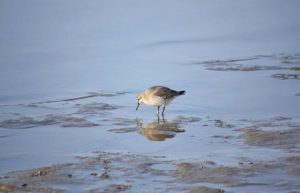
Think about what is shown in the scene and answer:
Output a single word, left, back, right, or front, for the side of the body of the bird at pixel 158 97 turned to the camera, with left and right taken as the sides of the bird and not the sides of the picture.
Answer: left
